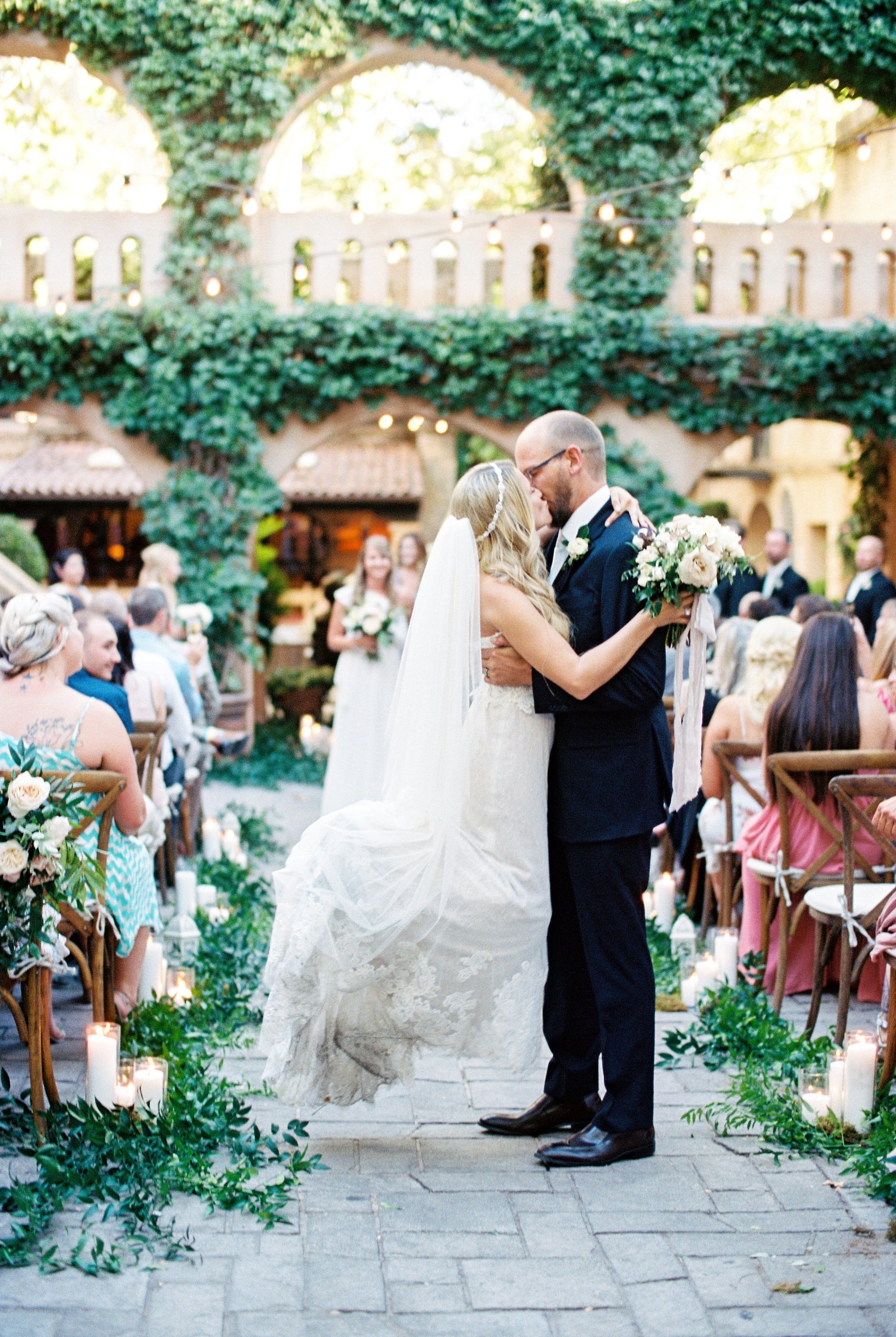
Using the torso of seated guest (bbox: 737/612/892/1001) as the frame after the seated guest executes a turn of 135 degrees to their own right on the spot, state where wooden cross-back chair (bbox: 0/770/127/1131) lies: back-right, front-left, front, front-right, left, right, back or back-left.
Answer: right

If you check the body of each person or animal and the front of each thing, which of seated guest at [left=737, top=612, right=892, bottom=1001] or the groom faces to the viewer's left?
the groom

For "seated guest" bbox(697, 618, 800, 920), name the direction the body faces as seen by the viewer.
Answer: away from the camera

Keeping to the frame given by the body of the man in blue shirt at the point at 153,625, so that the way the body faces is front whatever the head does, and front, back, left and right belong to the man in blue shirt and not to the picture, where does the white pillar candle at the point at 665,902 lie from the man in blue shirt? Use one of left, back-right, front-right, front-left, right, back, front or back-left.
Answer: right

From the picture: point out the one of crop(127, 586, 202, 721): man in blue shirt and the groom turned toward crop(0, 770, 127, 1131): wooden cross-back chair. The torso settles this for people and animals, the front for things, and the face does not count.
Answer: the groom

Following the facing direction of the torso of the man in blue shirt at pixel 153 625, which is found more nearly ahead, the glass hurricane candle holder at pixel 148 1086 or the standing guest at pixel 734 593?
the standing guest

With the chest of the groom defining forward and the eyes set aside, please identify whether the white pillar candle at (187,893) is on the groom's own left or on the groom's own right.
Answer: on the groom's own right

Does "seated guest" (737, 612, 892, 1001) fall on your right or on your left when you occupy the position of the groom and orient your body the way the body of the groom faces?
on your right

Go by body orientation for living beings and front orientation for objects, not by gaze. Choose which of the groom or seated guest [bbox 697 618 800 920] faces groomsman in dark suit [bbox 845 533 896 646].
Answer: the seated guest

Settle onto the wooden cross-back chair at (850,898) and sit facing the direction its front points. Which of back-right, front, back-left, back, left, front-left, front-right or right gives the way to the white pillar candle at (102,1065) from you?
left

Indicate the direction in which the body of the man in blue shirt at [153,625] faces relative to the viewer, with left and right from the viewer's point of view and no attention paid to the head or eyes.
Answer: facing away from the viewer and to the right of the viewer

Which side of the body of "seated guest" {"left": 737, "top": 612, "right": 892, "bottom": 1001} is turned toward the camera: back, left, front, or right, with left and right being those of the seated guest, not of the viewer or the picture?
back

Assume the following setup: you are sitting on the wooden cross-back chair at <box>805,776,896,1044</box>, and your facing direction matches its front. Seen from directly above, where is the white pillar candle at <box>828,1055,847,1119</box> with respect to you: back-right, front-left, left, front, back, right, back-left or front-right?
back-left

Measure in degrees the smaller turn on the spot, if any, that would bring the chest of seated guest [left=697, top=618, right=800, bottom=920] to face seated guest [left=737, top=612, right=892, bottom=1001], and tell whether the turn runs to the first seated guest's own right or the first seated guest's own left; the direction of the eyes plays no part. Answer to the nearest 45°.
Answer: approximately 180°

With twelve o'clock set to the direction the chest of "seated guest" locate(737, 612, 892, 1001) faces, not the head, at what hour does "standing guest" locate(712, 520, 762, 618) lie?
"standing guest" locate(712, 520, 762, 618) is roughly at 12 o'clock from "seated guest" locate(737, 612, 892, 1001).

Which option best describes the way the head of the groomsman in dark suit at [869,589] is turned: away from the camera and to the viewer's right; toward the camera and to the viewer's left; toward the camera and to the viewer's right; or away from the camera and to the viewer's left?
toward the camera and to the viewer's left
